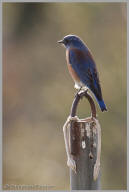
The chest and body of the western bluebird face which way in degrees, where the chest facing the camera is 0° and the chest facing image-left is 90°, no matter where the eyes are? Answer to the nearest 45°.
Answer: approximately 90°
